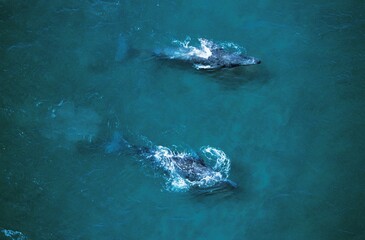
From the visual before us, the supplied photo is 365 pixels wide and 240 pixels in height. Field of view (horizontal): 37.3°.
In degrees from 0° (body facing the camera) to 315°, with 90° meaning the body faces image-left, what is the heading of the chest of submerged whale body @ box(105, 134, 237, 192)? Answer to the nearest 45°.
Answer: approximately 270°
